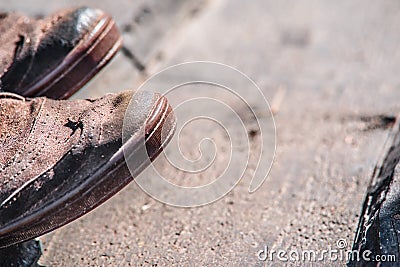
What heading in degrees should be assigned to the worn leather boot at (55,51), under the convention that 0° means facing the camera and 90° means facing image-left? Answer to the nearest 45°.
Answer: approximately 270°
